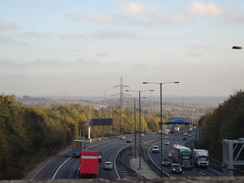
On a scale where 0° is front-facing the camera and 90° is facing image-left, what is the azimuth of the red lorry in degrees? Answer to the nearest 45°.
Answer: approximately 180°
